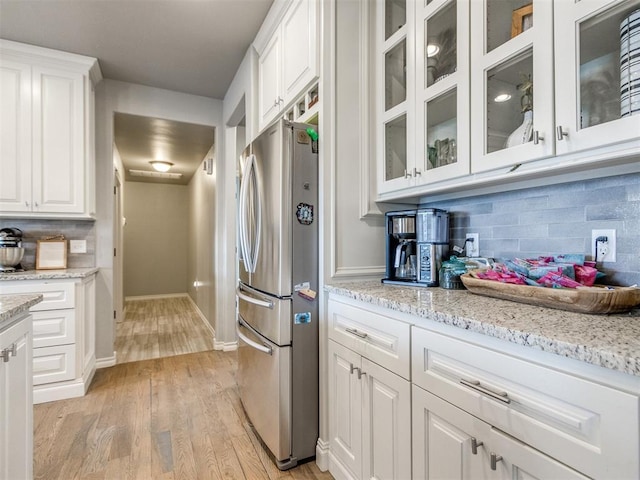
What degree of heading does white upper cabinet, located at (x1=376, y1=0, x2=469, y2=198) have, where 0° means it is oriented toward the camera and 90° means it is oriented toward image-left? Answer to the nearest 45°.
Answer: approximately 45°

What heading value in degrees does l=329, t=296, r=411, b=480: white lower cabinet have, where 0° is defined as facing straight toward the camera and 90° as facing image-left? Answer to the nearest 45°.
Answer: approximately 45°

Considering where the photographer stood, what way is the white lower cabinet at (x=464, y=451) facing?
facing the viewer and to the left of the viewer

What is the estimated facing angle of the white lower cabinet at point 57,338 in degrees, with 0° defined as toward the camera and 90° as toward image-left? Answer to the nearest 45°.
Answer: approximately 0°

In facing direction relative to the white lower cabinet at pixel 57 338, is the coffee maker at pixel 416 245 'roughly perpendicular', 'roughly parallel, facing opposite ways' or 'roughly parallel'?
roughly perpendicular

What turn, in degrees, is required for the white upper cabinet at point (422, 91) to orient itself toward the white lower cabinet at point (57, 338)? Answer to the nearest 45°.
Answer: approximately 45° to its right

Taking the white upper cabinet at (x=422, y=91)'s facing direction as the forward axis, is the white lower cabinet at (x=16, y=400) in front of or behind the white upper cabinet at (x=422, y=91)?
in front

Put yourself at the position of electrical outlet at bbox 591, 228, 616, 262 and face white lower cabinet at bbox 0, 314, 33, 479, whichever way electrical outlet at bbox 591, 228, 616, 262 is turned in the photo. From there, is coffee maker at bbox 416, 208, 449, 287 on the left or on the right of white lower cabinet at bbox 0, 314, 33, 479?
right

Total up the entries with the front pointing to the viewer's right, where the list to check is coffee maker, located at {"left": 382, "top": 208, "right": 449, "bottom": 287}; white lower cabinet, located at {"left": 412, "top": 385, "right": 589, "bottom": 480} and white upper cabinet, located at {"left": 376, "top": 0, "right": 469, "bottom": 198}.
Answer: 0

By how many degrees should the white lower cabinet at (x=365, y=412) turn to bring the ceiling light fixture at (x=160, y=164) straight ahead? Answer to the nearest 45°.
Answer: approximately 90° to its right
